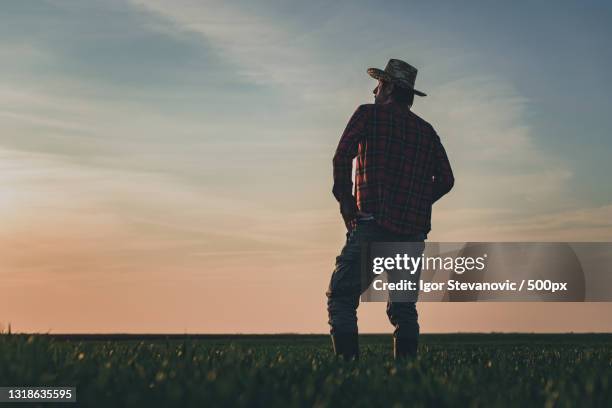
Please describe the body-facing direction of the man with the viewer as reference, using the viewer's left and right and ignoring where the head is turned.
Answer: facing away from the viewer and to the left of the viewer
